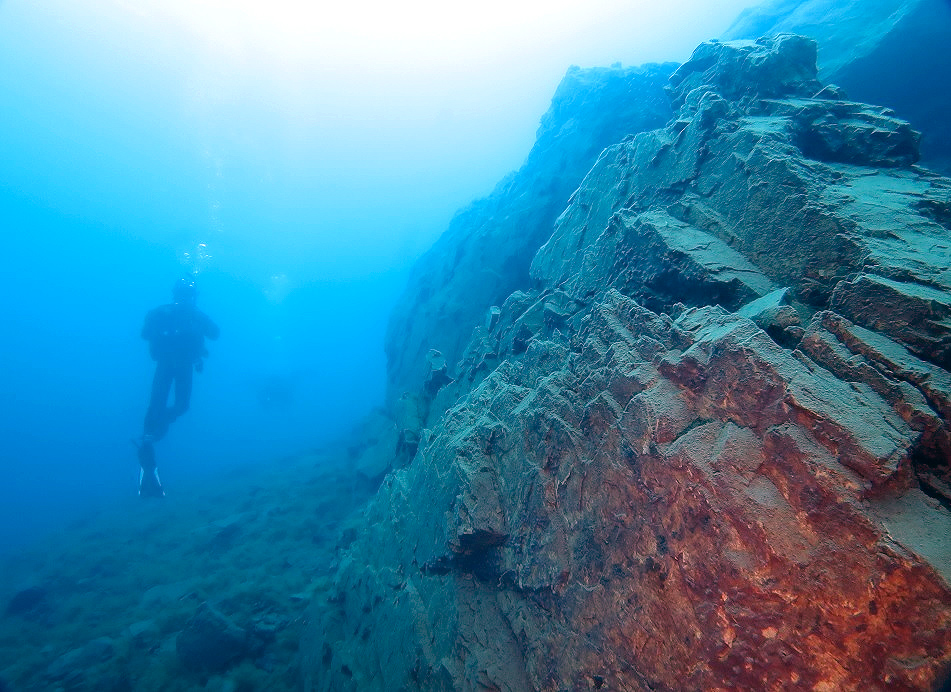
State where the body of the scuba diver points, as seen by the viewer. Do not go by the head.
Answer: toward the camera

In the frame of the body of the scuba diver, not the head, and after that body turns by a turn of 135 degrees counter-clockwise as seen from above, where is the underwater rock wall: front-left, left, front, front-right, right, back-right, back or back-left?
back-right

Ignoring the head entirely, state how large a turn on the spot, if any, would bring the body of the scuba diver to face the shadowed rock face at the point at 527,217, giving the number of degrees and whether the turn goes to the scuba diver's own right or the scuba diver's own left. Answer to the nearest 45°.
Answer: approximately 45° to the scuba diver's own left
